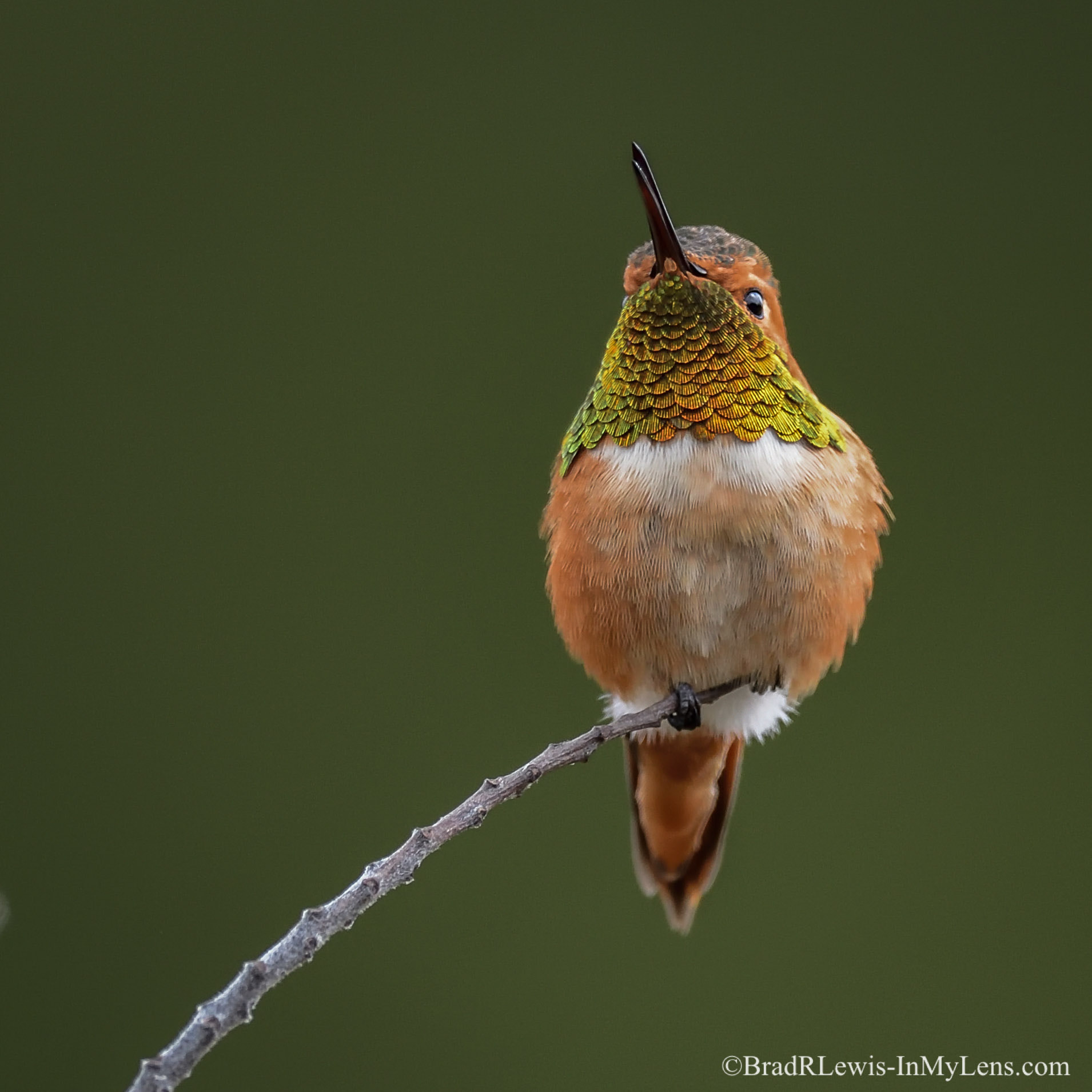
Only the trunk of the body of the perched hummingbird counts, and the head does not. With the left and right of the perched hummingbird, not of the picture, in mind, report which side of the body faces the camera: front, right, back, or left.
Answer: front
